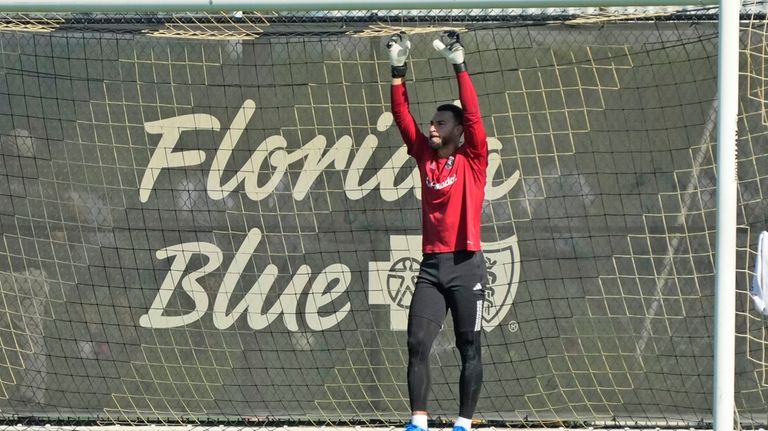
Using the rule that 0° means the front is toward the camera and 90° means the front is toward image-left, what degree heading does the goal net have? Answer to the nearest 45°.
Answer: approximately 0°

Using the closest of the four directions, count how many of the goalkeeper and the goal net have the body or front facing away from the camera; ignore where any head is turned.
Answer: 0

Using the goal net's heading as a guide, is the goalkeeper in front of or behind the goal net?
in front

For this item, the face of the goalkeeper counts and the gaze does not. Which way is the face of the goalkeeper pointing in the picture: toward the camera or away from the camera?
toward the camera

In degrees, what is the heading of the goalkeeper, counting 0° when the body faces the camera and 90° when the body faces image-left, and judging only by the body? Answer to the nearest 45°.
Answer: approximately 45°
